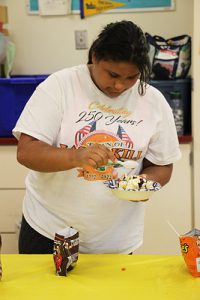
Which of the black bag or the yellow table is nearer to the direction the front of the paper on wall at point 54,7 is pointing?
the yellow table

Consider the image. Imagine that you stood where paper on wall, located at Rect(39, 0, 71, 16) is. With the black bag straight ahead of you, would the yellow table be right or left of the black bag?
right

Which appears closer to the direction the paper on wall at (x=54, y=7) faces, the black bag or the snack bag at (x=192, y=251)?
the snack bag

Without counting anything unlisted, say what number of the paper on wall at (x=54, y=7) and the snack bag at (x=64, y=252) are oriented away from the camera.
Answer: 0

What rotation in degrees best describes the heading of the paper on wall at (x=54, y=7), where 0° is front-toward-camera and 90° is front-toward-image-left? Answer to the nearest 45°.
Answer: approximately 0°

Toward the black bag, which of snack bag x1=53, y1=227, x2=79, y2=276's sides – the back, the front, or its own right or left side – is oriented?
back

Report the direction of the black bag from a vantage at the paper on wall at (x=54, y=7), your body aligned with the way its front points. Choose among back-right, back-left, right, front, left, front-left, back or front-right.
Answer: front-left

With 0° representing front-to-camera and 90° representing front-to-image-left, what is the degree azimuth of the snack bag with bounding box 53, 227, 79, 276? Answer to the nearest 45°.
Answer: approximately 45°

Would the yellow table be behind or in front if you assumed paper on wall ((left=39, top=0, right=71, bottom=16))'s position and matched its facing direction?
in front

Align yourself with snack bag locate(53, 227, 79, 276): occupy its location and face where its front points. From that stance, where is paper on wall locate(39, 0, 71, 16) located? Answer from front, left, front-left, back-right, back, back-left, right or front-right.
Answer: back-right
